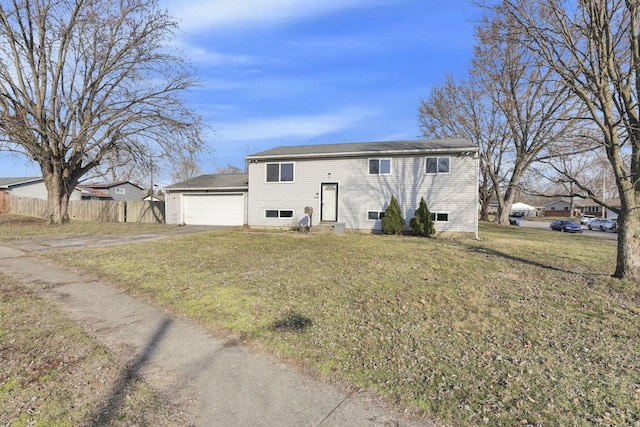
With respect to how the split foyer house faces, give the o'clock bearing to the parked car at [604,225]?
The parked car is roughly at 8 o'clock from the split foyer house.

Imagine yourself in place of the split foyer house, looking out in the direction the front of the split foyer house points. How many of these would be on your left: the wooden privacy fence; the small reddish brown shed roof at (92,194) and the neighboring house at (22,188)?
0

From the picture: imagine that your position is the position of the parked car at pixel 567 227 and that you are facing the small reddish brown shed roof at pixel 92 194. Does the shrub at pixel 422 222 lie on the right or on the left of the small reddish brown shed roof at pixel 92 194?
left

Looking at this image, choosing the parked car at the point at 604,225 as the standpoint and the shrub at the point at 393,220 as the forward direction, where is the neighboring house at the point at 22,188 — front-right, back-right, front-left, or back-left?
front-right

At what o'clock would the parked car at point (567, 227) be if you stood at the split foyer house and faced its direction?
The parked car is roughly at 8 o'clock from the split foyer house.

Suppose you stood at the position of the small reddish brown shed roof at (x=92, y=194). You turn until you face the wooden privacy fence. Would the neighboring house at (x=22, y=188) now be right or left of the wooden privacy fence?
right

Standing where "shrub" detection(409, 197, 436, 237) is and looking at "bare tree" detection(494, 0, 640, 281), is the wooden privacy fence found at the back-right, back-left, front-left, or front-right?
back-right

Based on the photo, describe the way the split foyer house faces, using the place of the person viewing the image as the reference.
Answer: facing the viewer

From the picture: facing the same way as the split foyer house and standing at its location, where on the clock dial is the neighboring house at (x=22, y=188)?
The neighboring house is roughly at 4 o'clock from the split foyer house.

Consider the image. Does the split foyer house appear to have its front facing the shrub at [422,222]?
no

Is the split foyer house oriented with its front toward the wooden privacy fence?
no

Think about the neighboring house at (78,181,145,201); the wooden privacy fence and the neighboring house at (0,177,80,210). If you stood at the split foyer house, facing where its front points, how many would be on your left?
0

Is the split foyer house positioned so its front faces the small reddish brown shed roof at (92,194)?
no

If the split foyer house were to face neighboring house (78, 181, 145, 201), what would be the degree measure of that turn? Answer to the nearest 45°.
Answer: approximately 135° to its right

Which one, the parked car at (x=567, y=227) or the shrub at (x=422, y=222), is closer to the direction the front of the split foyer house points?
the shrub

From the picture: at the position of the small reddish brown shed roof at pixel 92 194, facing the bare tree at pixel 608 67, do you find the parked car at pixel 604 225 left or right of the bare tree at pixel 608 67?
left

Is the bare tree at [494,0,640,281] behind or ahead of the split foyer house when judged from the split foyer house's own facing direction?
ahead
